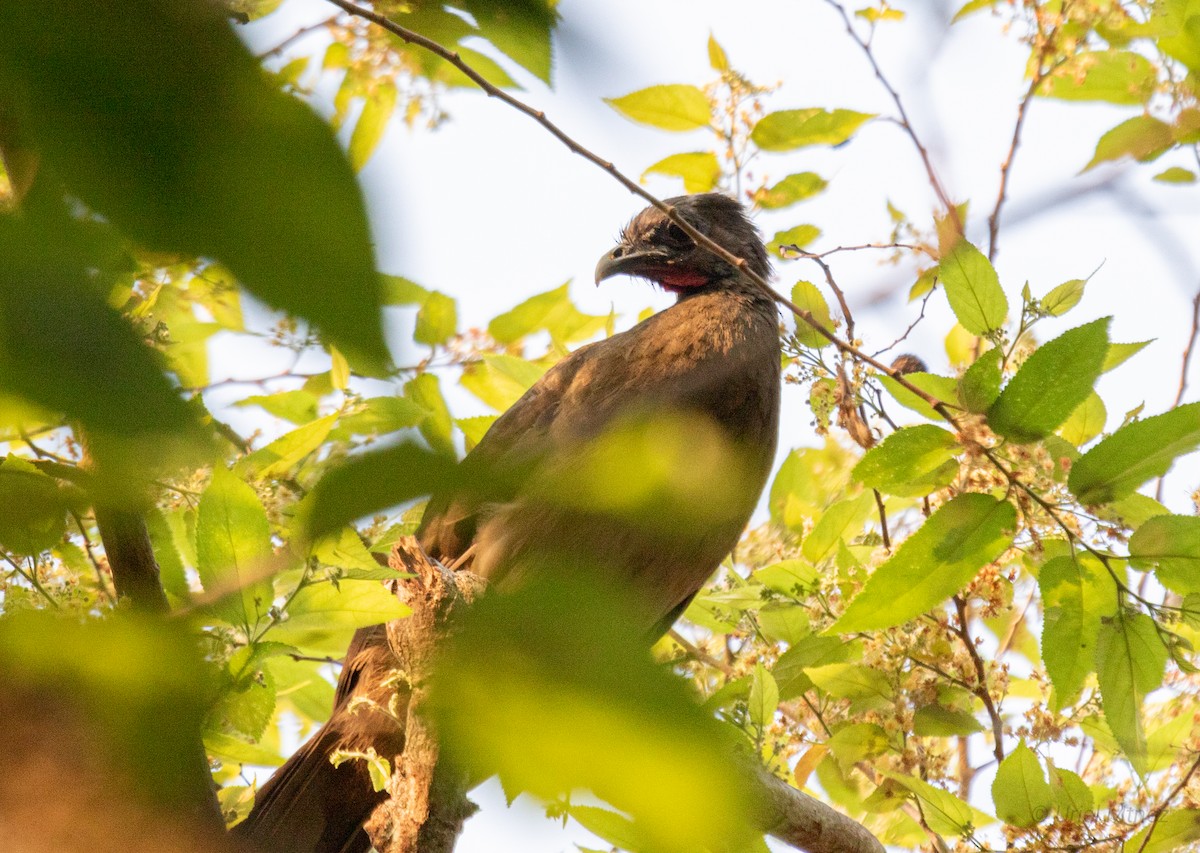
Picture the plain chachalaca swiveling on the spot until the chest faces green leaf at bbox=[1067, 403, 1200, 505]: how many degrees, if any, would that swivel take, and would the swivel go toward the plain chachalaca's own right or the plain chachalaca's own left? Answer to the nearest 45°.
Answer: approximately 45° to the plain chachalaca's own right

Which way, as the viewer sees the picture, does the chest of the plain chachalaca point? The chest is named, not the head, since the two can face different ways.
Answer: to the viewer's right

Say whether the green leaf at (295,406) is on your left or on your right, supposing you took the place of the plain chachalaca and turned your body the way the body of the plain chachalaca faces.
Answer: on your right
